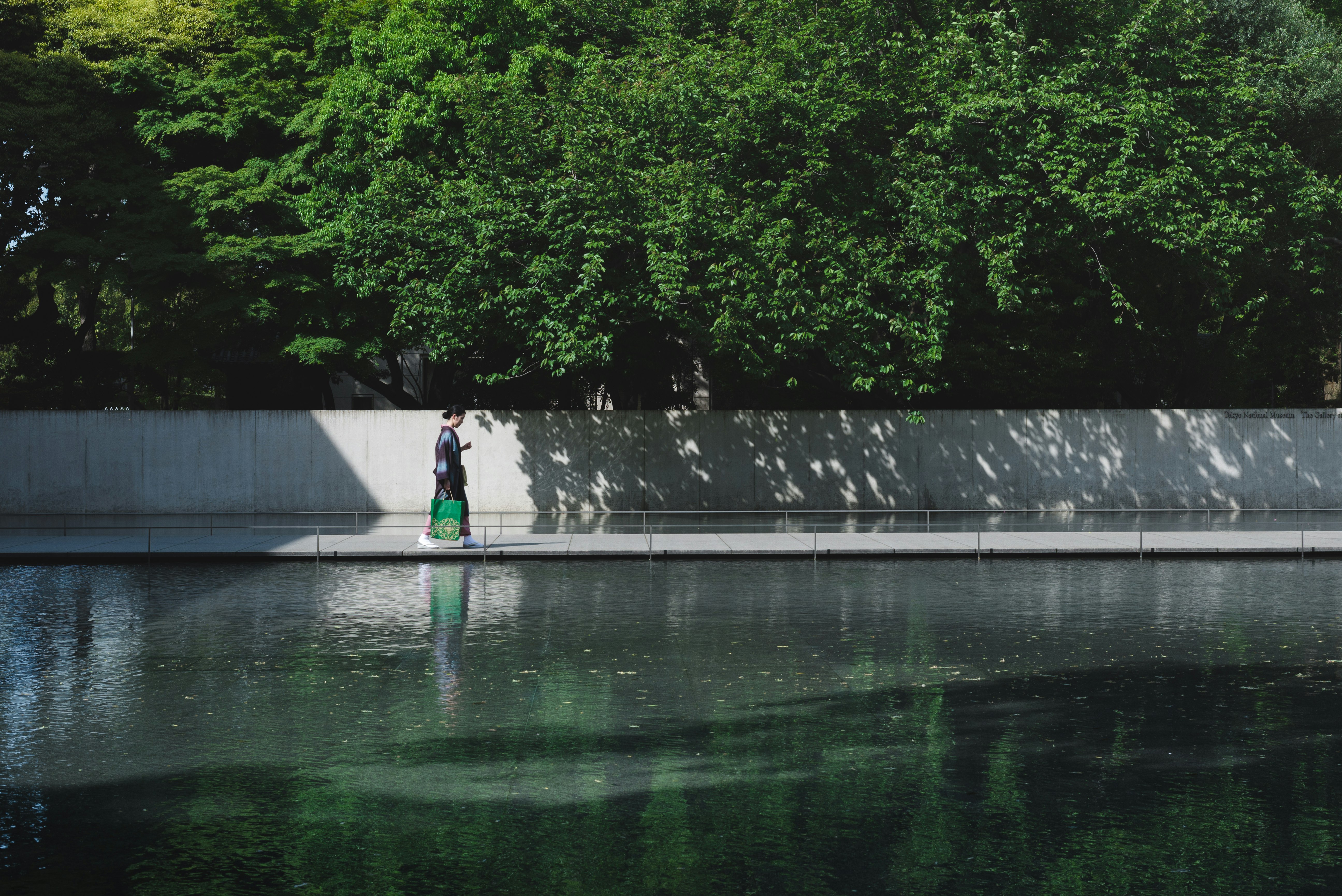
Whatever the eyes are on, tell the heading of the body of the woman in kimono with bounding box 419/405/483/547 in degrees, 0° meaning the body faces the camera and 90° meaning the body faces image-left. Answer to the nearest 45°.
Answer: approximately 270°

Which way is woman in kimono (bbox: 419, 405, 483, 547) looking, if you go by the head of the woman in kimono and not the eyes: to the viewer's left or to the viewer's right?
to the viewer's right
